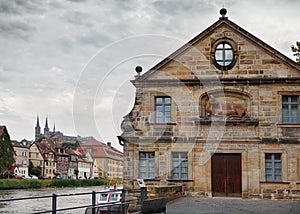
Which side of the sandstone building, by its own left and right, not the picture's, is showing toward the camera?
front
